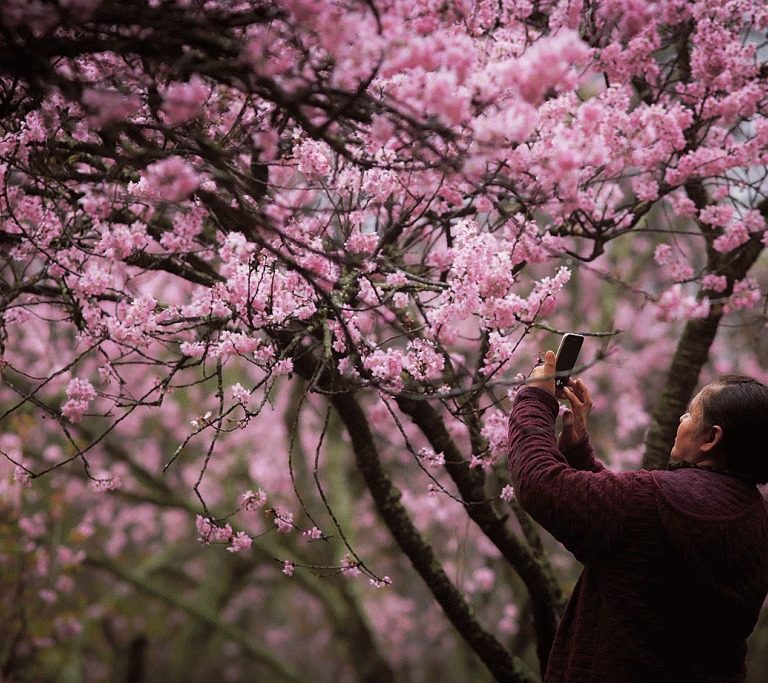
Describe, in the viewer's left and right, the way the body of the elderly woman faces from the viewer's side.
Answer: facing away from the viewer and to the left of the viewer
